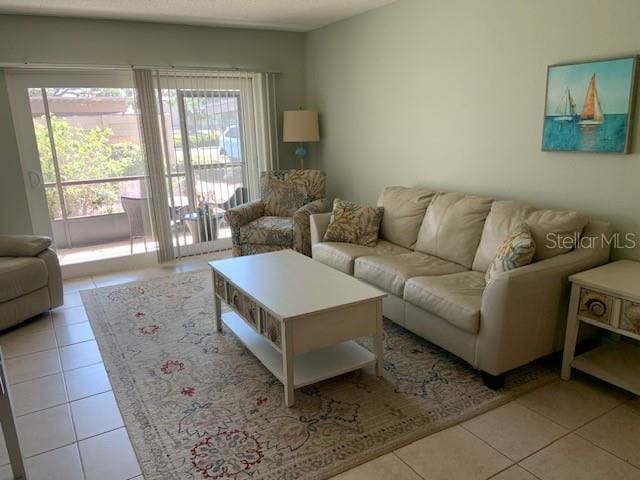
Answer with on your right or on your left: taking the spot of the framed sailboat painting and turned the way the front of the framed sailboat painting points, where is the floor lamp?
on your right

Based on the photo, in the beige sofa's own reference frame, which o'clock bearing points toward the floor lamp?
The floor lamp is roughly at 3 o'clock from the beige sofa.

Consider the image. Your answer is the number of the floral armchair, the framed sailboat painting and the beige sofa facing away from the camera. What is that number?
0

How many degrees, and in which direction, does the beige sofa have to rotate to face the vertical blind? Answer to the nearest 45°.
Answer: approximately 90° to its right

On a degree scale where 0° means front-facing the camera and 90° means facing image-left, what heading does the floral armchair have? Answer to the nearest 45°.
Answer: approximately 45°

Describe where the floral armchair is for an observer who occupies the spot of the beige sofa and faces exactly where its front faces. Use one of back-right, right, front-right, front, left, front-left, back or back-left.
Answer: right

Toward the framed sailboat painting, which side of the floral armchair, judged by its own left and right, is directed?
left

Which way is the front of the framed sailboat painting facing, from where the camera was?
facing the viewer and to the left of the viewer

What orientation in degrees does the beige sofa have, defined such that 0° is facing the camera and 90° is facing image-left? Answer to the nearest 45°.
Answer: approximately 45°

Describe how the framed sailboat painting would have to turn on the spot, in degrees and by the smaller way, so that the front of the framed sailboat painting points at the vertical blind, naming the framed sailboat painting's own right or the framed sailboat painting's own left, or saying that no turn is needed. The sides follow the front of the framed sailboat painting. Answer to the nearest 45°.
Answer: approximately 45° to the framed sailboat painting's own right

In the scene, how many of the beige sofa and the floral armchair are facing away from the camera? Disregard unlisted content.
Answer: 0

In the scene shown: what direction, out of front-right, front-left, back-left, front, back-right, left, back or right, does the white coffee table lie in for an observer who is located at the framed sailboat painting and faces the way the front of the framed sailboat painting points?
front

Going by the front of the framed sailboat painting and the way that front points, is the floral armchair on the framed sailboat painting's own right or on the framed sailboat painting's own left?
on the framed sailboat painting's own right

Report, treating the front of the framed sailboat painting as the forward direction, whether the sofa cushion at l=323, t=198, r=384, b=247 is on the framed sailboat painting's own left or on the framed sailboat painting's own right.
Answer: on the framed sailboat painting's own right
